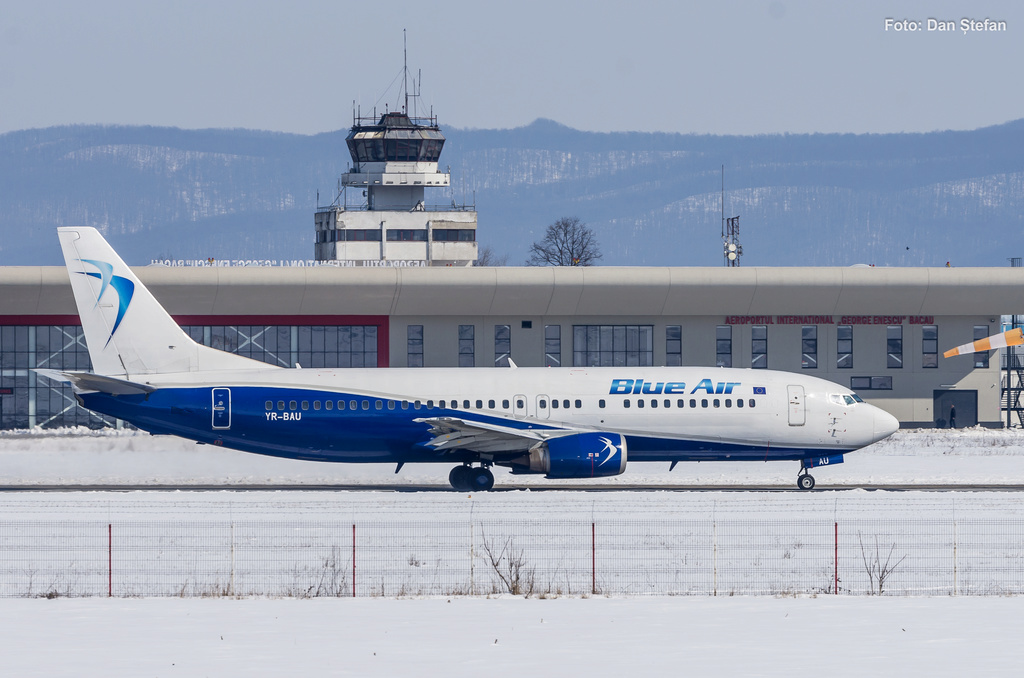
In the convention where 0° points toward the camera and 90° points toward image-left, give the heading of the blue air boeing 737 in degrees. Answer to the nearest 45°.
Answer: approximately 270°

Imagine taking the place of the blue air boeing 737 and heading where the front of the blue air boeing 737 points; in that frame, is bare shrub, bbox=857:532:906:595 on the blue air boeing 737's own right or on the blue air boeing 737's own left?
on the blue air boeing 737's own right

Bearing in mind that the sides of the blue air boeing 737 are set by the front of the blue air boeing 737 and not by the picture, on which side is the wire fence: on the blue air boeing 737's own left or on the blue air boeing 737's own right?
on the blue air boeing 737's own right
